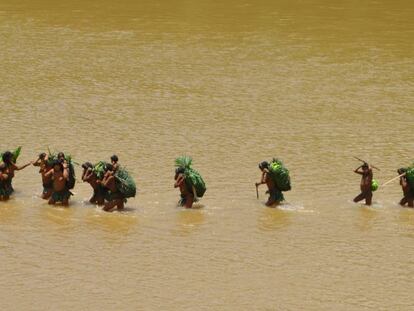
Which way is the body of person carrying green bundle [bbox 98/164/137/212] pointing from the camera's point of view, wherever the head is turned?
to the viewer's left

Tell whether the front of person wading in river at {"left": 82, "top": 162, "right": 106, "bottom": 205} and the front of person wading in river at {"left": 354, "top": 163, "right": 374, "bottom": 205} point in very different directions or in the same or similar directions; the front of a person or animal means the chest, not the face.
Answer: same or similar directions

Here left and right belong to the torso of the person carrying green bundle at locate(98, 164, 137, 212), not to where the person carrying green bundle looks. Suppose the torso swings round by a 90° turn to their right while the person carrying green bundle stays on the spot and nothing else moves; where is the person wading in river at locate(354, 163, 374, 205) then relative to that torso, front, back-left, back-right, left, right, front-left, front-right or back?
right

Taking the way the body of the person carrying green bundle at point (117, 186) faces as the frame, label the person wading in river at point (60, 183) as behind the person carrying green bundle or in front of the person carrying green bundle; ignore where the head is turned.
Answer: in front

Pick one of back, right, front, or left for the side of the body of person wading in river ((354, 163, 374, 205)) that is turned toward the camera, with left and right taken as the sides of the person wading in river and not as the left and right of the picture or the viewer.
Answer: left

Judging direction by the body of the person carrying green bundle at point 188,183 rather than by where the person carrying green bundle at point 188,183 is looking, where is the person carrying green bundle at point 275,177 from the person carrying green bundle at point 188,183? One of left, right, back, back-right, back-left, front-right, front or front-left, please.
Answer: back

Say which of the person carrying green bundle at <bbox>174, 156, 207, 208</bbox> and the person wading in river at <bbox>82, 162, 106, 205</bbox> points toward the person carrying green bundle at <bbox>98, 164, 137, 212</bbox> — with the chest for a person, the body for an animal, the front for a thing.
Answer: the person carrying green bundle at <bbox>174, 156, 207, 208</bbox>

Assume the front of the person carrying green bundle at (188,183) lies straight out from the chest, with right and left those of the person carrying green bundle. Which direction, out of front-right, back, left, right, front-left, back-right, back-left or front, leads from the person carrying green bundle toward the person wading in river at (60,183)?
front

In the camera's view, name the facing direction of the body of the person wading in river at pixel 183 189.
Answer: to the viewer's left

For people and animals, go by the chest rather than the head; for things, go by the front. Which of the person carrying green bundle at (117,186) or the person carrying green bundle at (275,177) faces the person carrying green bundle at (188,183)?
the person carrying green bundle at (275,177)

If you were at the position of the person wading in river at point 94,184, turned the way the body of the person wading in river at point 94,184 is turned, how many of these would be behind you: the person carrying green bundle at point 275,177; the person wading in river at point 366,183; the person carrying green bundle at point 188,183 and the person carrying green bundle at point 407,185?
4

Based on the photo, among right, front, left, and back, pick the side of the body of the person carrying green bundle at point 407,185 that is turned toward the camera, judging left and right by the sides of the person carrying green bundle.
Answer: left

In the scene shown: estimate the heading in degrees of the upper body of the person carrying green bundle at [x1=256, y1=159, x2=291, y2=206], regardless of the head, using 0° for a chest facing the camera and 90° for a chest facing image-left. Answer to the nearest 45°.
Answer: approximately 90°

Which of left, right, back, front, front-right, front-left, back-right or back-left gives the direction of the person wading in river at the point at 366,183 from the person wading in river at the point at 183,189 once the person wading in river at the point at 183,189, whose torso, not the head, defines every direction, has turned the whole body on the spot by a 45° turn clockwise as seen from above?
back-right

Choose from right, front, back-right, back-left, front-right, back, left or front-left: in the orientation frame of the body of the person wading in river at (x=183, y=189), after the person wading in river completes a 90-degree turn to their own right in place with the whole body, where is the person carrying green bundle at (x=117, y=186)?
left

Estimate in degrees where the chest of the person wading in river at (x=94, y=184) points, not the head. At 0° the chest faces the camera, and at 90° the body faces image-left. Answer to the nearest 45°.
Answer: approximately 90°

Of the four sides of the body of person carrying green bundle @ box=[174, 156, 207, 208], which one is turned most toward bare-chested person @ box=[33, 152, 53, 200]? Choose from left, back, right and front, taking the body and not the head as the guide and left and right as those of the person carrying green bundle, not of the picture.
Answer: front
